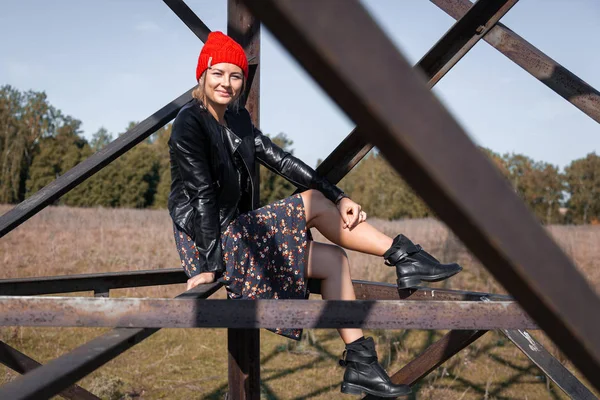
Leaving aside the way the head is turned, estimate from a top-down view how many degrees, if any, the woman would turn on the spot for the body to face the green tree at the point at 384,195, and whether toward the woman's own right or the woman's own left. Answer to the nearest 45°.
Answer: approximately 135° to the woman's own left

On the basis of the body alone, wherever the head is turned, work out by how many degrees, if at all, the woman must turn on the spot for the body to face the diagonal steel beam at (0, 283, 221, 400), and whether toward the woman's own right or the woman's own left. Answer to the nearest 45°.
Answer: approximately 45° to the woman's own right

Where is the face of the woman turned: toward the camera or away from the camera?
toward the camera

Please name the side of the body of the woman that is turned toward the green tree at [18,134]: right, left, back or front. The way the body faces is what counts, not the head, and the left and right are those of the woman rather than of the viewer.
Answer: back

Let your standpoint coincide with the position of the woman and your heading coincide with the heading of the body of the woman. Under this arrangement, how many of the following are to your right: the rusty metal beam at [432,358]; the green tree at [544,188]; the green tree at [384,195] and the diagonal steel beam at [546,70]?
0

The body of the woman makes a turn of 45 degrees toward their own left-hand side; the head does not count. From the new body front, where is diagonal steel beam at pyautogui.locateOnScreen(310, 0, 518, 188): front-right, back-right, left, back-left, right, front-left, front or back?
front

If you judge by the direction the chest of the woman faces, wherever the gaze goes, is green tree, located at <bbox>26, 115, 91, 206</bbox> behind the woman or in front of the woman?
behind

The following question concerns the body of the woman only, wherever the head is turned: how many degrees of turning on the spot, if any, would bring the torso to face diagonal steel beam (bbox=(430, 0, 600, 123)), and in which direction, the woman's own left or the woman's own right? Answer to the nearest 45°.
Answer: approximately 45° to the woman's own left
